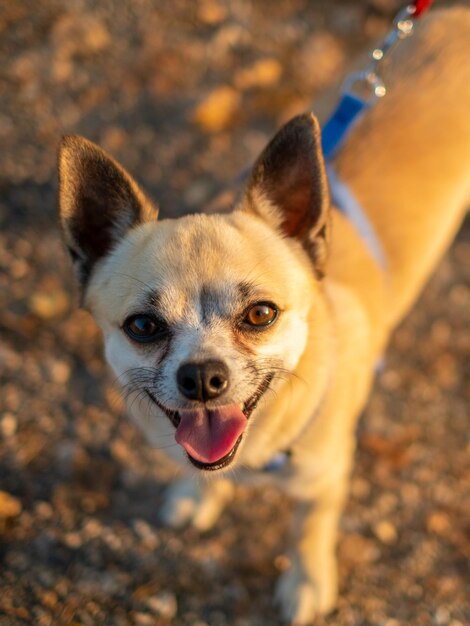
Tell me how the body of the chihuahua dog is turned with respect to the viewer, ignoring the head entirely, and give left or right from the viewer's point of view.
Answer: facing the viewer and to the left of the viewer

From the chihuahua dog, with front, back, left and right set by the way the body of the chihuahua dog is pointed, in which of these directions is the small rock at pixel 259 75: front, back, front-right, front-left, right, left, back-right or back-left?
back-right

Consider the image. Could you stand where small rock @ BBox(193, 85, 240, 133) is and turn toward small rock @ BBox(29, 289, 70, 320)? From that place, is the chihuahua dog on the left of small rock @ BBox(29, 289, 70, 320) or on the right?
left

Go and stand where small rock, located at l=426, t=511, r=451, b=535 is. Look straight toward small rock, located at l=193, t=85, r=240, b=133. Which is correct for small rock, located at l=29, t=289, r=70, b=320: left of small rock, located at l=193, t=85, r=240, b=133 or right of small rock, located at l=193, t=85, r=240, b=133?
left

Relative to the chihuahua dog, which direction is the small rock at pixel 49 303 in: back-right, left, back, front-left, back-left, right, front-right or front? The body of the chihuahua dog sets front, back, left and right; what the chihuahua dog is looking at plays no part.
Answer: right

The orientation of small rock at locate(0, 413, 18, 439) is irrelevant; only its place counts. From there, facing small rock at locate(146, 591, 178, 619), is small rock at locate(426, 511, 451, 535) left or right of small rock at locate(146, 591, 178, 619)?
left

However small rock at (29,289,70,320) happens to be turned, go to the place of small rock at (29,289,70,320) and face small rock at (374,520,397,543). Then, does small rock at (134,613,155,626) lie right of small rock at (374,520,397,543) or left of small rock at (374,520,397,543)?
right
